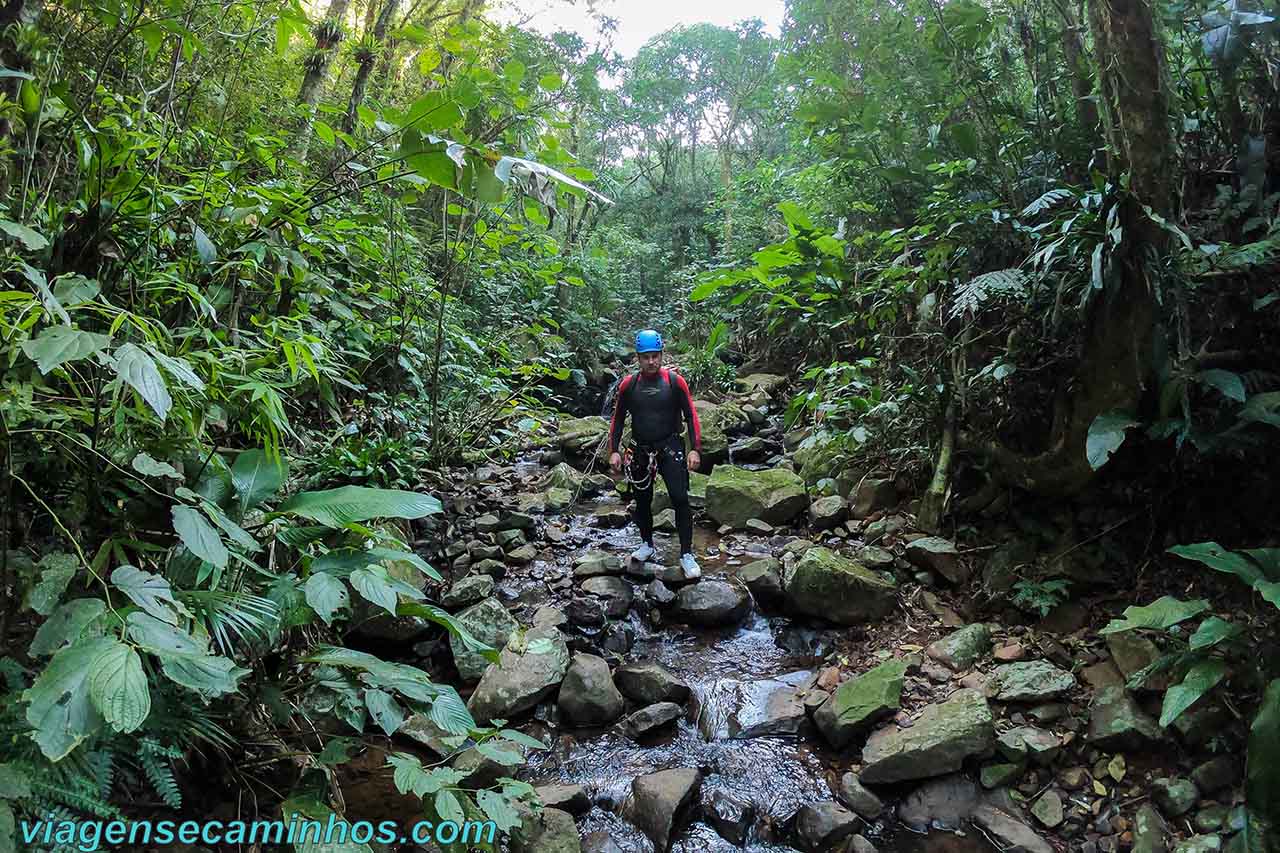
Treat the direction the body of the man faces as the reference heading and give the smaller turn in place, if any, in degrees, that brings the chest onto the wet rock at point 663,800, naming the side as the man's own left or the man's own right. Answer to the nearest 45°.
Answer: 0° — they already face it

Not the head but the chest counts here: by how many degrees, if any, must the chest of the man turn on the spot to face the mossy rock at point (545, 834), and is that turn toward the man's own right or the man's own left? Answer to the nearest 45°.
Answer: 0° — they already face it

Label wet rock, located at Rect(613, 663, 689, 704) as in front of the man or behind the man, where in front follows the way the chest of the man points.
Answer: in front

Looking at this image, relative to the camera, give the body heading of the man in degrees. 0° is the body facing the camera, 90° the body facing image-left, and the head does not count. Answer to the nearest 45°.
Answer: approximately 0°

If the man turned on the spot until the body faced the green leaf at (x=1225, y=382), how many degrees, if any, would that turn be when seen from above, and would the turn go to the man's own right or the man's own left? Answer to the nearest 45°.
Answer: approximately 45° to the man's own left

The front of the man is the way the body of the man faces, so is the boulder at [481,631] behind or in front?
in front

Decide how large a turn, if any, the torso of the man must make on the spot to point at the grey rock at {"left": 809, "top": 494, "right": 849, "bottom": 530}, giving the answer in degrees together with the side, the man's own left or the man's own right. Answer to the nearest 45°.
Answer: approximately 90° to the man's own left

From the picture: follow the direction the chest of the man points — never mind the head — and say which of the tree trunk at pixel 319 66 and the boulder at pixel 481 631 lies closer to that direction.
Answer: the boulder
